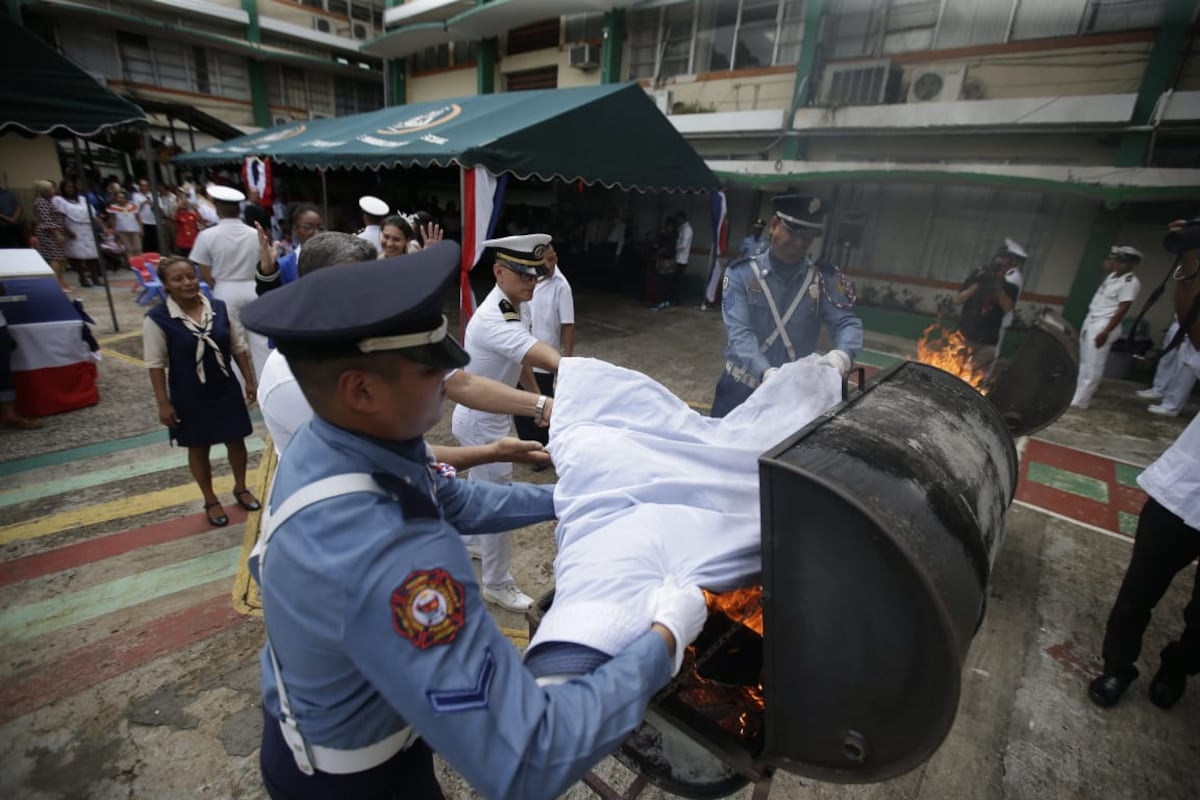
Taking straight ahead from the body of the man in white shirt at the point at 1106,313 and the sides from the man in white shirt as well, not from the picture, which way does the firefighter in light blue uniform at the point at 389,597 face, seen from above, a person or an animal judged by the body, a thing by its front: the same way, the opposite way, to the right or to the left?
the opposite way

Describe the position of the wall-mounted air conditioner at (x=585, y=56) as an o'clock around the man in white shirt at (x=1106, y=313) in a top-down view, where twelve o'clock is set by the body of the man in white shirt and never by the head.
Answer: The wall-mounted air conditioner is roughly at 2 o'clock from the man in white shirt.

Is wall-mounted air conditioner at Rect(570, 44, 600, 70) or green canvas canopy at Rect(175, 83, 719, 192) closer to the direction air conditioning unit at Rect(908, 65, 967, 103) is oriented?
the green canvas canopy

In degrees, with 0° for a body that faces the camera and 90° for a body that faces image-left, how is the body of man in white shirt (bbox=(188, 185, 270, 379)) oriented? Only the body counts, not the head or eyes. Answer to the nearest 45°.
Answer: approximately 180°

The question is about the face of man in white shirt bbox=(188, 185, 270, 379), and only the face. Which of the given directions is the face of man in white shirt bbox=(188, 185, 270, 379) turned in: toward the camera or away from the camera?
away from the camera

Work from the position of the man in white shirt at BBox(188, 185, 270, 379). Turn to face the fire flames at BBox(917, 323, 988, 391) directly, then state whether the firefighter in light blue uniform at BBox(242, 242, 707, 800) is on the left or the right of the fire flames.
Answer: right

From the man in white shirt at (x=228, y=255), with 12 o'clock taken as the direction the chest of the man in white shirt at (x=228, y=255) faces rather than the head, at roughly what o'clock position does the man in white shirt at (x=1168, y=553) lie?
the man in white shirt at (x=1168, y=553) is roughly at 5 o'clock from the man in white shirt at (x=228, y=255).

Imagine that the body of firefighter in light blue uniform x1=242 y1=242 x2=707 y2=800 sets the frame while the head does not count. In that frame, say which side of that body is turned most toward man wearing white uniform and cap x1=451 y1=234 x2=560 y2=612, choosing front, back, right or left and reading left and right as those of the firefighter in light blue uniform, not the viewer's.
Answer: left

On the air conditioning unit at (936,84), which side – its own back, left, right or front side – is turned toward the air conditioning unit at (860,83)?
right

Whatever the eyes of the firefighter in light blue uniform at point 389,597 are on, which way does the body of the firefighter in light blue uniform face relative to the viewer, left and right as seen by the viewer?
facing to the right of the viewer

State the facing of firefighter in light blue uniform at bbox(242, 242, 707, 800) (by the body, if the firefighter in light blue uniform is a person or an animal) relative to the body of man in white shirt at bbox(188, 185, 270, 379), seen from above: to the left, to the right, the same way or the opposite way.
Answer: to the right

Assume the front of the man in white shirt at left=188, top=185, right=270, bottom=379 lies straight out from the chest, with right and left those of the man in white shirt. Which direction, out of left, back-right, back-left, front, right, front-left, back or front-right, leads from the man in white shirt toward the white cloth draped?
back

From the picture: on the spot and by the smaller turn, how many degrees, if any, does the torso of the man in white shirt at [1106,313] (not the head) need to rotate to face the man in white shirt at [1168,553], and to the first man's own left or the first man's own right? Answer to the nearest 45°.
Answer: approximately 45° to the first man's own left

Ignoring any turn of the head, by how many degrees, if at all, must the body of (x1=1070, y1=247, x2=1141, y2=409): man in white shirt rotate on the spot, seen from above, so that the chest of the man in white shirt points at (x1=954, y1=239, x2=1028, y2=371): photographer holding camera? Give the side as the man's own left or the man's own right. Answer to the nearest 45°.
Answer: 0° — they already face them

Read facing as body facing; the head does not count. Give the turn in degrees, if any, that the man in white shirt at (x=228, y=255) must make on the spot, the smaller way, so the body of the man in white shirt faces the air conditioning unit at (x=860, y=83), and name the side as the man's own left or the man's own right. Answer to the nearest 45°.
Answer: approximately 90° to the man's own right
